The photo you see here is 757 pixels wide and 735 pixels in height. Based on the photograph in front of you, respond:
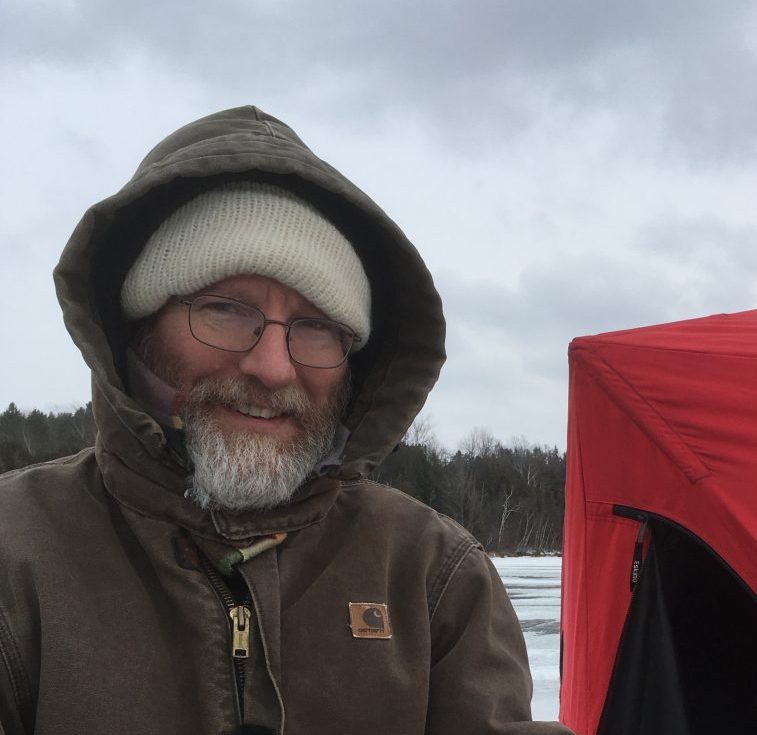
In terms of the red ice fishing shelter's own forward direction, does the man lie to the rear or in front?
in front

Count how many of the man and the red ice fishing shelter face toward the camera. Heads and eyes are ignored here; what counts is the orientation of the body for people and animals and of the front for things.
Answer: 2

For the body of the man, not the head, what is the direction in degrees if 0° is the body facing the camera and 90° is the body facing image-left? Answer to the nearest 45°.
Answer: approximately 0°

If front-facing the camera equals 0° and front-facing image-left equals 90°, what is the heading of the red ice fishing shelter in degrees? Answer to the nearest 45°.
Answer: approximately 0°

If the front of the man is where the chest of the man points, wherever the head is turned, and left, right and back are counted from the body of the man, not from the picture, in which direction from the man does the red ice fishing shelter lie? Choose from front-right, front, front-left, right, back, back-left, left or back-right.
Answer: back-left
